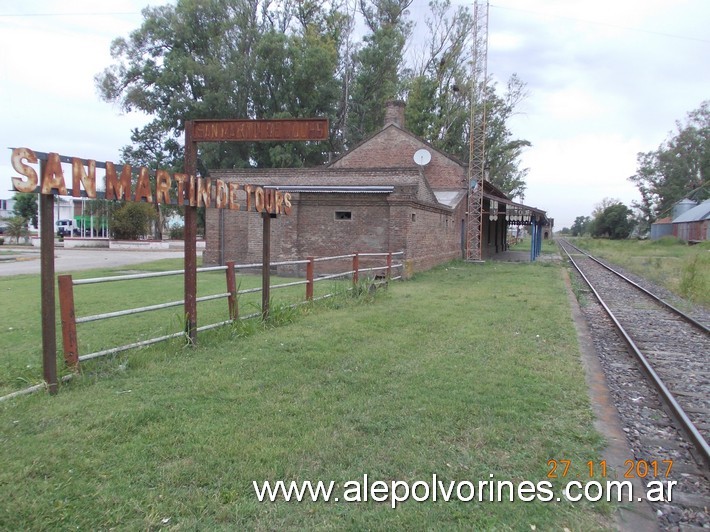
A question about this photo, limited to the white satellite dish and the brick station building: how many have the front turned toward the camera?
1

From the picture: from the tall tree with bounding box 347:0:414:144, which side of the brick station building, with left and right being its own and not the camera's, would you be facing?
left

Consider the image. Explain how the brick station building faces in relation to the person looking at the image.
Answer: facing to the right of the viewer

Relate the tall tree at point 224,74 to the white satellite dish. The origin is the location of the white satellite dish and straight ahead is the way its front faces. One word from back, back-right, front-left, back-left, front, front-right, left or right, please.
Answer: back-right

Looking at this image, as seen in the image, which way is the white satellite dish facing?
toward the camera

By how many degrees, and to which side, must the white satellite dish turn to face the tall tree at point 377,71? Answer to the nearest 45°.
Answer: approximately 180°

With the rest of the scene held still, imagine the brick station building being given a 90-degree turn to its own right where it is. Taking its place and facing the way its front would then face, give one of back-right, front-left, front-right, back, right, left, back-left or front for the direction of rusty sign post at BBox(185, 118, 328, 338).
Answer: front

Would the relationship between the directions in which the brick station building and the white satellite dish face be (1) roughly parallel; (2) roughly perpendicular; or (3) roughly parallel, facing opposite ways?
roughly perpendicular

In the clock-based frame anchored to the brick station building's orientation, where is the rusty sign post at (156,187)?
The rusty sign post is roughly at 3 o'clock from the brick station building.
